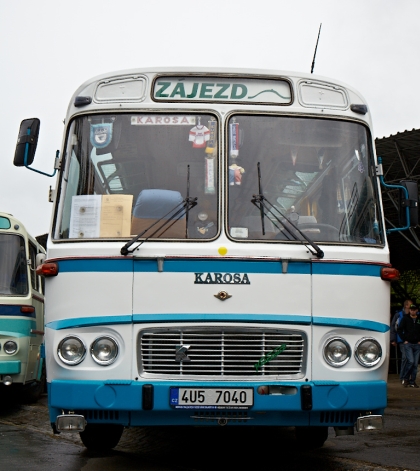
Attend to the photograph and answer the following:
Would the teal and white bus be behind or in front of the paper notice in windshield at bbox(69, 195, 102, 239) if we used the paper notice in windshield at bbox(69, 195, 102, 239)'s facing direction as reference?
behind

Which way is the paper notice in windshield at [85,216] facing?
toward the camera

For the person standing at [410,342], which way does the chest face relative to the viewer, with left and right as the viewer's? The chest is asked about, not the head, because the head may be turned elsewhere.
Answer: facing the viewer

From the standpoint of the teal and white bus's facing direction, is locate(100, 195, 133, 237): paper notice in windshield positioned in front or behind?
in front

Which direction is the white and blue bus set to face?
toward the camera

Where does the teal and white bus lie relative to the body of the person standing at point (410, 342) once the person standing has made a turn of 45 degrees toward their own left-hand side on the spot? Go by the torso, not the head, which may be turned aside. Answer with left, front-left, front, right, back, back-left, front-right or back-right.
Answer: right

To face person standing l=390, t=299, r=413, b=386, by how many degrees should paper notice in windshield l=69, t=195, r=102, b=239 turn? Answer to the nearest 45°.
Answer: approximately 135° to its left

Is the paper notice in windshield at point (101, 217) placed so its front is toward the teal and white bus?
no

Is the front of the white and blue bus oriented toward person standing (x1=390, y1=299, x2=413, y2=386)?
no

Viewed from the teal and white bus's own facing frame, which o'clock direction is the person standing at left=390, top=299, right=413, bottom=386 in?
The person standing is roughly at 8 o'clock from the teal and white bus.

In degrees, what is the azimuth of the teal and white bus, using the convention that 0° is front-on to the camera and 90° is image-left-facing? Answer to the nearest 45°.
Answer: approximately 0°

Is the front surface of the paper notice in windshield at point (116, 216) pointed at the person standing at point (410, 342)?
no

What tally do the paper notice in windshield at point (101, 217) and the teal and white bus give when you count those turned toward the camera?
2
